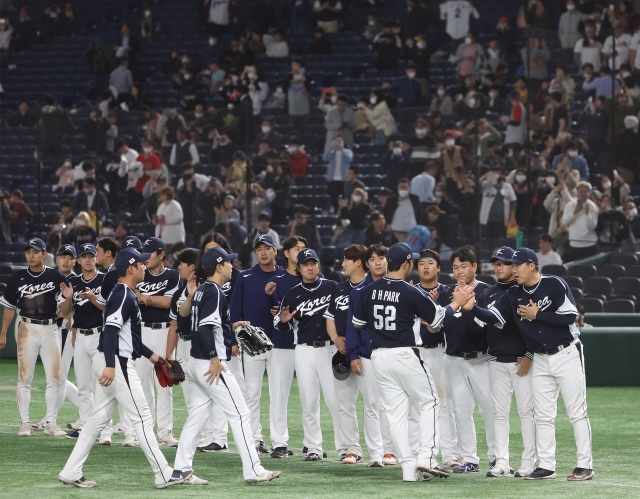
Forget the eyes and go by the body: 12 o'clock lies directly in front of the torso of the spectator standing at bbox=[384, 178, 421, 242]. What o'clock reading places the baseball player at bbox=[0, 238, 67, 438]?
The baseball player is roughly at 1 o'clock from the spectator standing.

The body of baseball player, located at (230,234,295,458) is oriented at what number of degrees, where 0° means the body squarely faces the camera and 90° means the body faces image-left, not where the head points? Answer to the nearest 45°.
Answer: approximately 0°

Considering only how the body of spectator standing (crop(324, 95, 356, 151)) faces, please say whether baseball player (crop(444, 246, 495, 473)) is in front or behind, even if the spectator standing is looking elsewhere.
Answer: in front

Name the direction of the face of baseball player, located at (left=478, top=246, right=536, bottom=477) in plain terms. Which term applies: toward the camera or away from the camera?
toward the camera

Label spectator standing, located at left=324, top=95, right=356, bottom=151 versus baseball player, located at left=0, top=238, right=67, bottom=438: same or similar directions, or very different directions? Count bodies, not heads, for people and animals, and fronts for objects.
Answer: same or similar directions

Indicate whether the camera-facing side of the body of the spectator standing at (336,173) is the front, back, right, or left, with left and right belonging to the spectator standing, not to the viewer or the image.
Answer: front

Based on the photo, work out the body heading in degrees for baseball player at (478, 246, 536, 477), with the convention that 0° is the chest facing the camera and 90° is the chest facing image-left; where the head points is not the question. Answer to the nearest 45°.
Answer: approximately 45°

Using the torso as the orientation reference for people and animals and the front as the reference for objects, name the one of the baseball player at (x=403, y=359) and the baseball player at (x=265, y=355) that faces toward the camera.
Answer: the baseball player at (x=265, y=355)

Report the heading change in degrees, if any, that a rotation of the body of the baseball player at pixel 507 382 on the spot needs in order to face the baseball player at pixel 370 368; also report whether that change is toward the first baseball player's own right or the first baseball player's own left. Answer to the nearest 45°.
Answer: approximately 45° to the first baseball player's own right

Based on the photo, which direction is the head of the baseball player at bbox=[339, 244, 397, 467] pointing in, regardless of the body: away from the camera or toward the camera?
toward the camera

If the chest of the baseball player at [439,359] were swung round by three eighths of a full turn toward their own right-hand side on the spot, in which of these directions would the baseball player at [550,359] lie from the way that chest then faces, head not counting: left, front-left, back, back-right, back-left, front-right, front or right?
back

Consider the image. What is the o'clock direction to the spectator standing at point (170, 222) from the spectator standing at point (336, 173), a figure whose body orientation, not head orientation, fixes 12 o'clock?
the spectator standing at point (170, 222) is roughly at 3 o'clock from the spectator standing at point (336, 173).

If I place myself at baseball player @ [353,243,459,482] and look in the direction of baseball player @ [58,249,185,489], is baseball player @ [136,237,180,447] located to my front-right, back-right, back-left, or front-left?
front-right

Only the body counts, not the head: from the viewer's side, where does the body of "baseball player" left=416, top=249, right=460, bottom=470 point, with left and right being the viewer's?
facing the viewer
